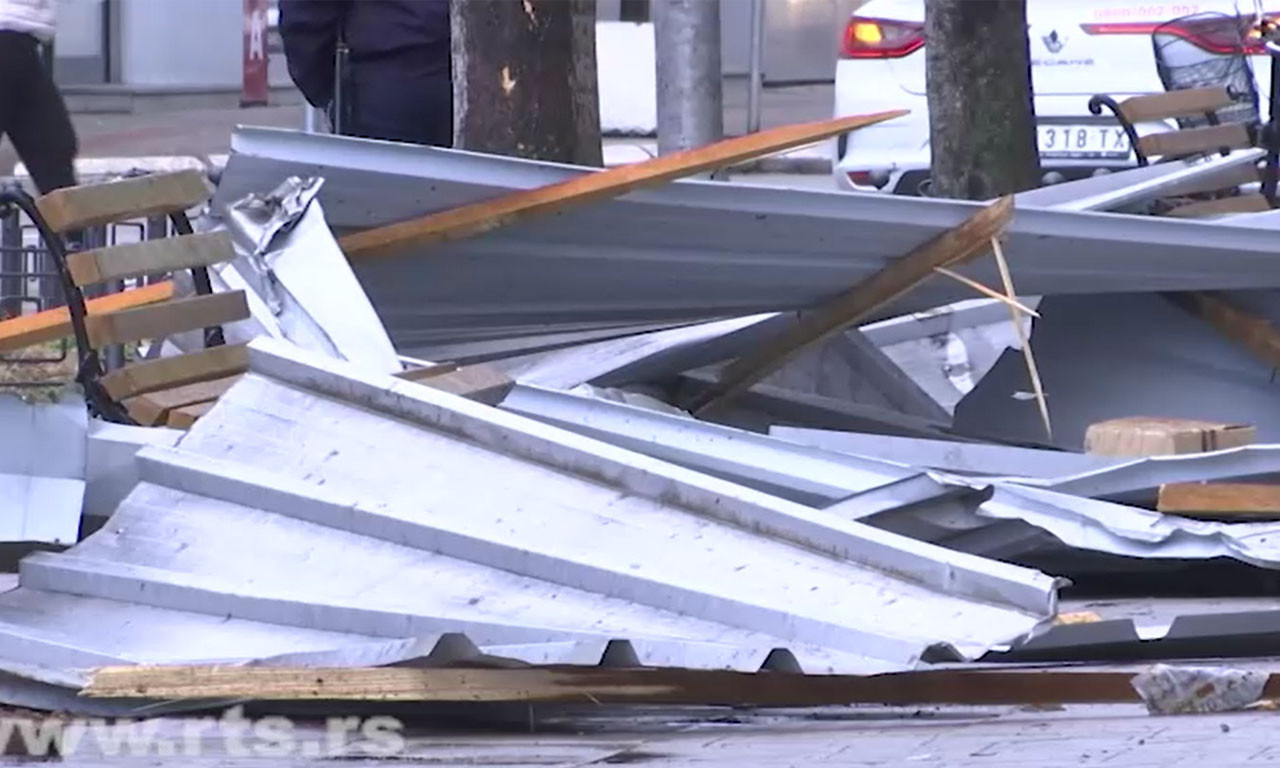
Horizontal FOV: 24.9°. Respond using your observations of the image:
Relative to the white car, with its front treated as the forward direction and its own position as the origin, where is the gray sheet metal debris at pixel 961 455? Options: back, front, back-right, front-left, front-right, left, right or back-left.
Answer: back

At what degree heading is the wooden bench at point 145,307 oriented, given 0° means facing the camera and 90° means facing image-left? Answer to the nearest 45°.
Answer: approximately 315°

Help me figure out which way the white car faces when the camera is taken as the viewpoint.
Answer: facing away from the viewer

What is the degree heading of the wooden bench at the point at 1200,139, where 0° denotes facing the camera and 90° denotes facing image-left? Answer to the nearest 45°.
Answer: approximately 315°

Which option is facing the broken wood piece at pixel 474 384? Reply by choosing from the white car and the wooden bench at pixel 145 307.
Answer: the wooden bench

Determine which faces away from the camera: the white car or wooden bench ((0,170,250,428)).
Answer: the white car

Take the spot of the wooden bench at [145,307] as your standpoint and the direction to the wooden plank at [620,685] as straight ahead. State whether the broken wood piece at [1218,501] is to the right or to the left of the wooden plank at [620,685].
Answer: left

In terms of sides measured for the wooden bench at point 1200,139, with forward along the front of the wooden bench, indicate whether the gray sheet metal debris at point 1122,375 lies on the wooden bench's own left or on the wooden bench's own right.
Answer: on the wooden bench's own right

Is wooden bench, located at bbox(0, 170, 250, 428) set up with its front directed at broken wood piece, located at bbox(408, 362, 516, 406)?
yes

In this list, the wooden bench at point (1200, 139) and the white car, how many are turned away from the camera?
1

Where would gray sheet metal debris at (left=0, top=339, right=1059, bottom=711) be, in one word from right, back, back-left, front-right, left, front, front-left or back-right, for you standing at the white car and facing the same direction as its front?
back
